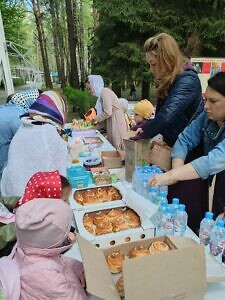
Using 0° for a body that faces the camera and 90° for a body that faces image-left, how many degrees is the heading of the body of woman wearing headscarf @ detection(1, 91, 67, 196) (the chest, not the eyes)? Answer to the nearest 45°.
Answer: approximately 225°

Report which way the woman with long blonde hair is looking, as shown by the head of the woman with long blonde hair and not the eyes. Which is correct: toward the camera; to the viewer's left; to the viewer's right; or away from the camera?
to the viewer's left

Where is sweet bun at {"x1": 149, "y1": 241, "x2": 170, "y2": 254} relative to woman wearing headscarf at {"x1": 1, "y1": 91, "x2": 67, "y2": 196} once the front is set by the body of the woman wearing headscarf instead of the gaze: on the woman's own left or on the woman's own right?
on the woman's own right

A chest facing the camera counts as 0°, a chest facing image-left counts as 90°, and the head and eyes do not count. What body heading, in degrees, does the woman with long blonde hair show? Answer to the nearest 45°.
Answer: approximately 90°

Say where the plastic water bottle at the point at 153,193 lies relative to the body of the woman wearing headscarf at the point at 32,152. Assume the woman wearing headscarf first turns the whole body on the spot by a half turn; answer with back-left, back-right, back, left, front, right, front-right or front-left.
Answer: left

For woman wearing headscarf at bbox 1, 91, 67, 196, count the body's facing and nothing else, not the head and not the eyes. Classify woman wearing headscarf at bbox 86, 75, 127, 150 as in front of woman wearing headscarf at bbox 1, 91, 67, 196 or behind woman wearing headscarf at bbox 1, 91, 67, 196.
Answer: in front
